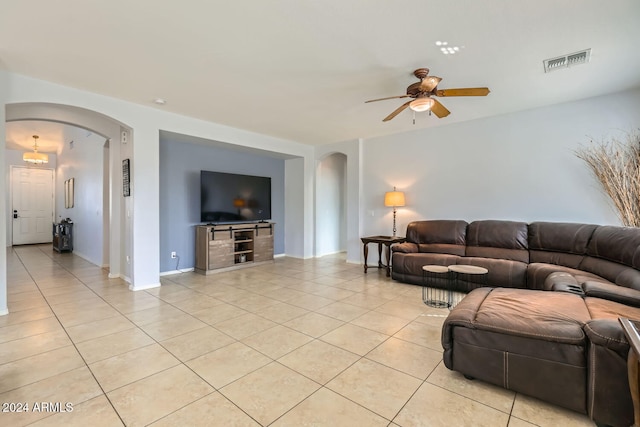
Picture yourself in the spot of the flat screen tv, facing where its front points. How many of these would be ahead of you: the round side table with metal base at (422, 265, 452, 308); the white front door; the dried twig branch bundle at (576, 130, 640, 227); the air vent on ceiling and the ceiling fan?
4

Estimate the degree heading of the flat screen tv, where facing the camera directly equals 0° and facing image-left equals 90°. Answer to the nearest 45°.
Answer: approximately 315°

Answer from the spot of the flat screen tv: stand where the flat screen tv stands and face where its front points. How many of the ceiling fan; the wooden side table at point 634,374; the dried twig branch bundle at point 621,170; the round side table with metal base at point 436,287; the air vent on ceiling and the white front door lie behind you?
1

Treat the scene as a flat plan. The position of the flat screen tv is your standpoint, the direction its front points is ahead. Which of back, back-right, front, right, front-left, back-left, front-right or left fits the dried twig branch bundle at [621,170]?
front

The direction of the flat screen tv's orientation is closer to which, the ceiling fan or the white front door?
the ceiling fan

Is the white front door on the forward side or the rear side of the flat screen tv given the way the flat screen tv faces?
on the rear side

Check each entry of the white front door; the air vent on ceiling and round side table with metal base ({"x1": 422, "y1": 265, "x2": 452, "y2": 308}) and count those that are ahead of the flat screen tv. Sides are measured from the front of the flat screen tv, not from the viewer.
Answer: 2

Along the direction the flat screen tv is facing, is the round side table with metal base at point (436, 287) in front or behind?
in front

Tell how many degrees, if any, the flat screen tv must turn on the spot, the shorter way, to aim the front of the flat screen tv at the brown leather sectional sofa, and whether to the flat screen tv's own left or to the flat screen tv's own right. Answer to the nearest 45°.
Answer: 0° — it already faces it

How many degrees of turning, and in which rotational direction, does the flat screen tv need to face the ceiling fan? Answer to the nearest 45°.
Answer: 0° — it already faces it

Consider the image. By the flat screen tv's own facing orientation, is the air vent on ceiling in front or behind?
in front
